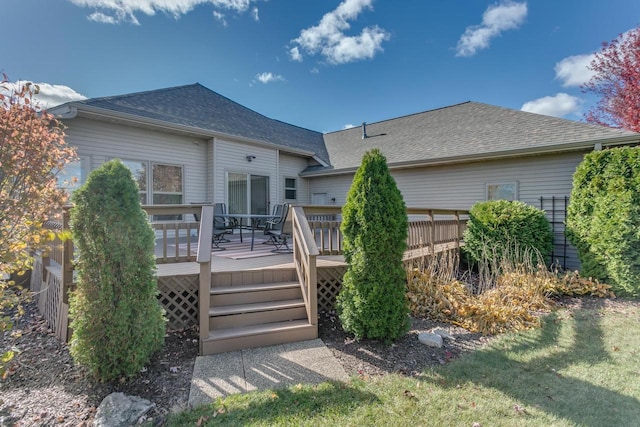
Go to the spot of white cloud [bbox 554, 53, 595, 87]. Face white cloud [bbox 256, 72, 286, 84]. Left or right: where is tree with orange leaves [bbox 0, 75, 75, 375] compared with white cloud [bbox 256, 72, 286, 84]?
left

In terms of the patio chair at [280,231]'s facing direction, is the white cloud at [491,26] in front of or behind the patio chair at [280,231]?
behind

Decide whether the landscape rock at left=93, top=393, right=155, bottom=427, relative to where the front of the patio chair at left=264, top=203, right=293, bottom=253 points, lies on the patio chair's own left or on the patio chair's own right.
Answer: on the patio chair's own left

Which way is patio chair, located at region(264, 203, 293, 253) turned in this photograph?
to the viewer's left

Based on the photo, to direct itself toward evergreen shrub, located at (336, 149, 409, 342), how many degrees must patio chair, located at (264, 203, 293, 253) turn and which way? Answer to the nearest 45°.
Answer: approximately 90° to its left

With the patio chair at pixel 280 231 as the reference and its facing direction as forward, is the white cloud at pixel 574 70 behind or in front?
behind

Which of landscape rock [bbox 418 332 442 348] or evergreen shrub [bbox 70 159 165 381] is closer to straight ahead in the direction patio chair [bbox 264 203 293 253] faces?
the evergreen shrub

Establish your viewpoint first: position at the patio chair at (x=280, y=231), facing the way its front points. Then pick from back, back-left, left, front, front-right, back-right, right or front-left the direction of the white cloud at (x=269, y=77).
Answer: right

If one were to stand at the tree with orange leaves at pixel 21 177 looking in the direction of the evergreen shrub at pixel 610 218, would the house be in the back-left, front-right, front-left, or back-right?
front-left

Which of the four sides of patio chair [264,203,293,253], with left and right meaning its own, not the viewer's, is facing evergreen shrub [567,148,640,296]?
back
